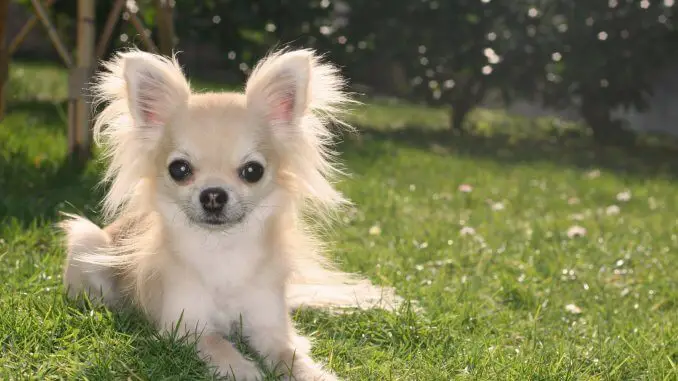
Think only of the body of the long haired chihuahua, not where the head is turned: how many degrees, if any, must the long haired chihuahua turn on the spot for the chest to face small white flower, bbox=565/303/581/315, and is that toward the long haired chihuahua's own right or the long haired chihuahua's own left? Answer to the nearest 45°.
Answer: approximately 90° to the long haired chihuahua's own left

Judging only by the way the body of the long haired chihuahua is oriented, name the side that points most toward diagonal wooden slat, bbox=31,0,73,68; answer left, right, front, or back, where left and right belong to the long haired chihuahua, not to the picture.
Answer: back

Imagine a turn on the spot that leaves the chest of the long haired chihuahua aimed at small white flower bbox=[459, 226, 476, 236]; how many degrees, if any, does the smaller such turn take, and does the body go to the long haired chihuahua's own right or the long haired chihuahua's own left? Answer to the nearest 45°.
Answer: approximately 135° to the long haired chihuahua's own left

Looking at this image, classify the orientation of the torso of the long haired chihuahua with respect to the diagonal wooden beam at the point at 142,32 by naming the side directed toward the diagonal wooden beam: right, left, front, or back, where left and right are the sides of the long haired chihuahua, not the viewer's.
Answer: back

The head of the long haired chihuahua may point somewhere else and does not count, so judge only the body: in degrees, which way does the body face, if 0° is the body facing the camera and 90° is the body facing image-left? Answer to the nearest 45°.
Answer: approximately 0°

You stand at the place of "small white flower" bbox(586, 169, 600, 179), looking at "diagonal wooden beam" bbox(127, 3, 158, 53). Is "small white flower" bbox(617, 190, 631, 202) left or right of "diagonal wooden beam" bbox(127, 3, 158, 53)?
left

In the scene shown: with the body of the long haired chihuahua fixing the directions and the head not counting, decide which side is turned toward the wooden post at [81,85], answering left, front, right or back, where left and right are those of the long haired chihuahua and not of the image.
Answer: back

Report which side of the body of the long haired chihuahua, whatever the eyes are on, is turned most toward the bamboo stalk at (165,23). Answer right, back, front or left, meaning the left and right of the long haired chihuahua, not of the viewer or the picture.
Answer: back

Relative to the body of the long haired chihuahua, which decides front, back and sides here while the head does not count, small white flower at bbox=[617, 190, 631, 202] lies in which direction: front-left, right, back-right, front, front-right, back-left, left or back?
back-left

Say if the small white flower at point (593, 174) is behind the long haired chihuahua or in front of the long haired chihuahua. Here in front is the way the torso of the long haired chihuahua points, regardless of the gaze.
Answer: behind
